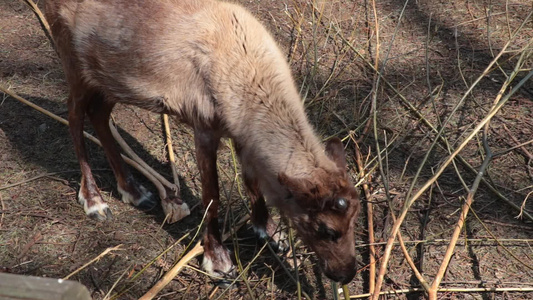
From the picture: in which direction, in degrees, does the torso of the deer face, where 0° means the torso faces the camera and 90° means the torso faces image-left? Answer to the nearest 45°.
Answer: approximately 315°

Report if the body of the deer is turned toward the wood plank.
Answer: no
